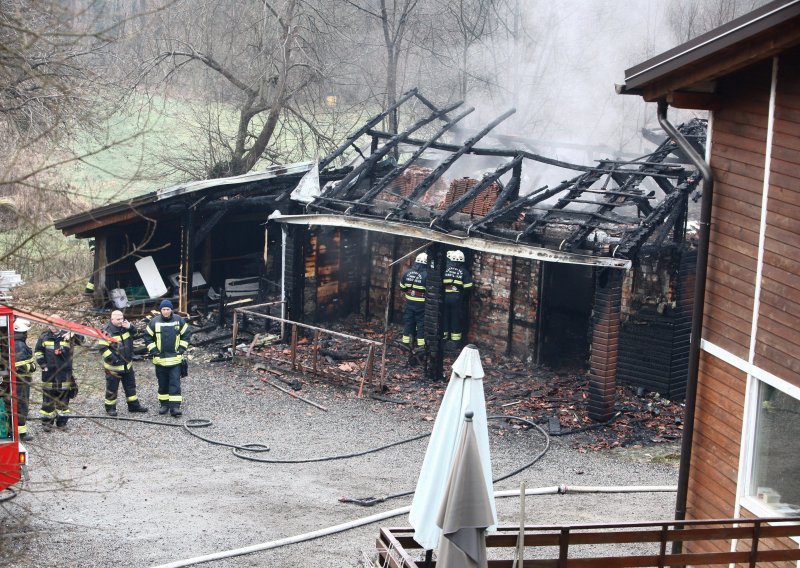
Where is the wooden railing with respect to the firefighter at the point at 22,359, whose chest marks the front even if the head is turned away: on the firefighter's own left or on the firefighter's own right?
on the firefighter's own right

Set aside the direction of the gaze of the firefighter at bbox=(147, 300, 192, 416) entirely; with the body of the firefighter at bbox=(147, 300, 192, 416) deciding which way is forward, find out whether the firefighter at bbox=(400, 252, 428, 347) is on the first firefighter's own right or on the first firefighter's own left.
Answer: on the first firefighter's own left

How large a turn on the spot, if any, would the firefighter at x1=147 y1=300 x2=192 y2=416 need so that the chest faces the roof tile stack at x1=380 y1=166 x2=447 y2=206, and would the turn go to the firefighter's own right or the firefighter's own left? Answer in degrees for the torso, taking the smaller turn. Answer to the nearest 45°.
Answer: approximately 135° to the firefighter's own left

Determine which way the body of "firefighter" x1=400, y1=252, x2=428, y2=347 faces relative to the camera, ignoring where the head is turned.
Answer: away from the camera

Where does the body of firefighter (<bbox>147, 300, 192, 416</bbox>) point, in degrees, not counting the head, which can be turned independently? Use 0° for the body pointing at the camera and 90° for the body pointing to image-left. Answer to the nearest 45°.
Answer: approximately 0°

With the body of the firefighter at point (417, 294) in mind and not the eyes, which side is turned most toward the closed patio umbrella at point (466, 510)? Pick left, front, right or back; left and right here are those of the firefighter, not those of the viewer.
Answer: back
